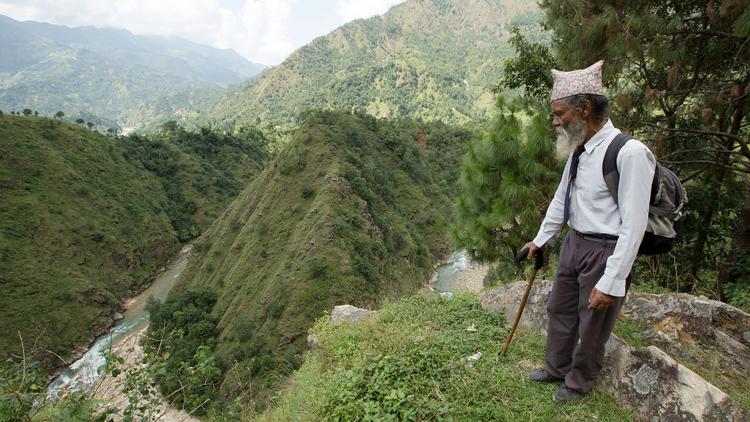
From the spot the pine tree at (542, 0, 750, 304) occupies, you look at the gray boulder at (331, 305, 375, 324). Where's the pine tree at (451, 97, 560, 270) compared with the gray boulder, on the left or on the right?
right

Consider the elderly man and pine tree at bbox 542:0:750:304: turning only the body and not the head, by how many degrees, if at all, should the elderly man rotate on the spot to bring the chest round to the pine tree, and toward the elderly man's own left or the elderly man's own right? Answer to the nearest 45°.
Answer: approximately 135° to the elderly man's own right

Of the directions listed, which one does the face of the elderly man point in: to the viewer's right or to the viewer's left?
to the viewer's left

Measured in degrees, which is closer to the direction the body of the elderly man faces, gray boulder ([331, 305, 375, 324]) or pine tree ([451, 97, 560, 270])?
the gray boulder

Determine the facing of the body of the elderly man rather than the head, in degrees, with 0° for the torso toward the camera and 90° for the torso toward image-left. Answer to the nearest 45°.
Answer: approximately 45°

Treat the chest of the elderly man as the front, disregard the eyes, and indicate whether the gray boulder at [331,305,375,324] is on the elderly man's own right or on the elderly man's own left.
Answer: on the elderly man's own right

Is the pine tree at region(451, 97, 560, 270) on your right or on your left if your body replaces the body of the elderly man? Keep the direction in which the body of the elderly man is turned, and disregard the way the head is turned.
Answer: on your right
